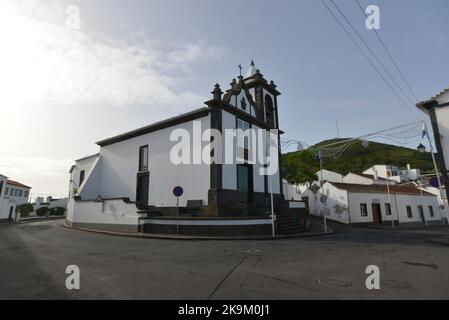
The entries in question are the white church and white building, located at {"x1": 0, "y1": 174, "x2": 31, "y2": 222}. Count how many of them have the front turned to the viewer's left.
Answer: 0

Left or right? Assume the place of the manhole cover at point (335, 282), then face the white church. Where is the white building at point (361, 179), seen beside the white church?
right

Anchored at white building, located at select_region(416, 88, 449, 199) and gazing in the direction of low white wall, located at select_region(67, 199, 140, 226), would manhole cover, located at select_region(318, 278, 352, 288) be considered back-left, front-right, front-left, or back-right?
front-left

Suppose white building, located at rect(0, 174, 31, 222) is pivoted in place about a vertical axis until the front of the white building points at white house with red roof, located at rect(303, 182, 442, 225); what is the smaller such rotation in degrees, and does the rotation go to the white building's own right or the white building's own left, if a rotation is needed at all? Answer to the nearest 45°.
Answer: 0° — it already faces it

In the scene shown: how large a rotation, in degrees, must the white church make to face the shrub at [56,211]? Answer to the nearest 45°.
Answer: approximately 180°

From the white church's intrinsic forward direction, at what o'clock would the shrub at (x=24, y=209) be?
The shrub is roughly at 6 o'clock from the white church.

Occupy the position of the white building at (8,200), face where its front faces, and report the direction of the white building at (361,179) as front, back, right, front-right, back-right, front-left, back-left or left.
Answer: front

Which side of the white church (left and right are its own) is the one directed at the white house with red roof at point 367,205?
left

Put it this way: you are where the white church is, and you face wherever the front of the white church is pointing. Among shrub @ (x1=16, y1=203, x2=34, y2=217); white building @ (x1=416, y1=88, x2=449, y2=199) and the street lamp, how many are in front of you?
2

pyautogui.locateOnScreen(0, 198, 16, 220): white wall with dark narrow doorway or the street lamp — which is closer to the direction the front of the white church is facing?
the street lamp

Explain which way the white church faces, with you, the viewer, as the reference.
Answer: facing the viewer and to the right of the viewer

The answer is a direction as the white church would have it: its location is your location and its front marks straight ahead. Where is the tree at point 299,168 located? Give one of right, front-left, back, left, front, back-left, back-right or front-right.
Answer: left

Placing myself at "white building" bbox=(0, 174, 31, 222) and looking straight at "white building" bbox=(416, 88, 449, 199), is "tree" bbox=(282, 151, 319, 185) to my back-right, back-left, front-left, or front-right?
front-left

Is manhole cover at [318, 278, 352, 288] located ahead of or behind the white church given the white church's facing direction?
ahead

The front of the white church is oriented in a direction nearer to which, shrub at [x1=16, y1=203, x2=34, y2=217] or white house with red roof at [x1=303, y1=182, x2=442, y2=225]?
the white house with red roof

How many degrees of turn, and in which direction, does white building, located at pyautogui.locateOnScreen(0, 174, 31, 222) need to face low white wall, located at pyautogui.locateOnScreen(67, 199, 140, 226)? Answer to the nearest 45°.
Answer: approximately 45° to its right

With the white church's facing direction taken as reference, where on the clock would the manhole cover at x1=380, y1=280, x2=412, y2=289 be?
The manhole cover is roughly at 1 o'clock from the white church.
